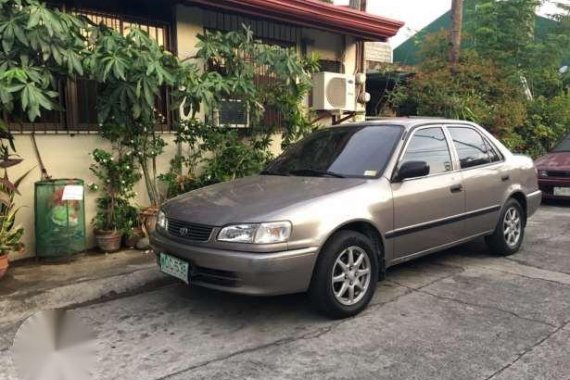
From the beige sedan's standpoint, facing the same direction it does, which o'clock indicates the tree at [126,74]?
The tree is roughly at 2 o'clock from the beige sedan.

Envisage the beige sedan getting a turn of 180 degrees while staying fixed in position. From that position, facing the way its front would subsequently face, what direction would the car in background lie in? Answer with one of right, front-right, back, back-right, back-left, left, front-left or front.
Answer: front

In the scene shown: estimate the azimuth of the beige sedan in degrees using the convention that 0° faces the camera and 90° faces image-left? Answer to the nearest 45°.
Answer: approximately 45°

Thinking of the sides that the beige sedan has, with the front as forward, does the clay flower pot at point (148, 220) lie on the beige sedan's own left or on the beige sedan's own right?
on the beige sedan's own right

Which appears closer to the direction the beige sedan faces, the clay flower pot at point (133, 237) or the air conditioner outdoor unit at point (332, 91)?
the clay flower pot

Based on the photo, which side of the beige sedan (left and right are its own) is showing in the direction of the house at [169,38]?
right

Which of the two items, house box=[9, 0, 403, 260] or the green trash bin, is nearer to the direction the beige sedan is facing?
the green trash bin

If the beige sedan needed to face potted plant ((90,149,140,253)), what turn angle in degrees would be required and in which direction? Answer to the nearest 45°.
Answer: approximately 90° to its right
